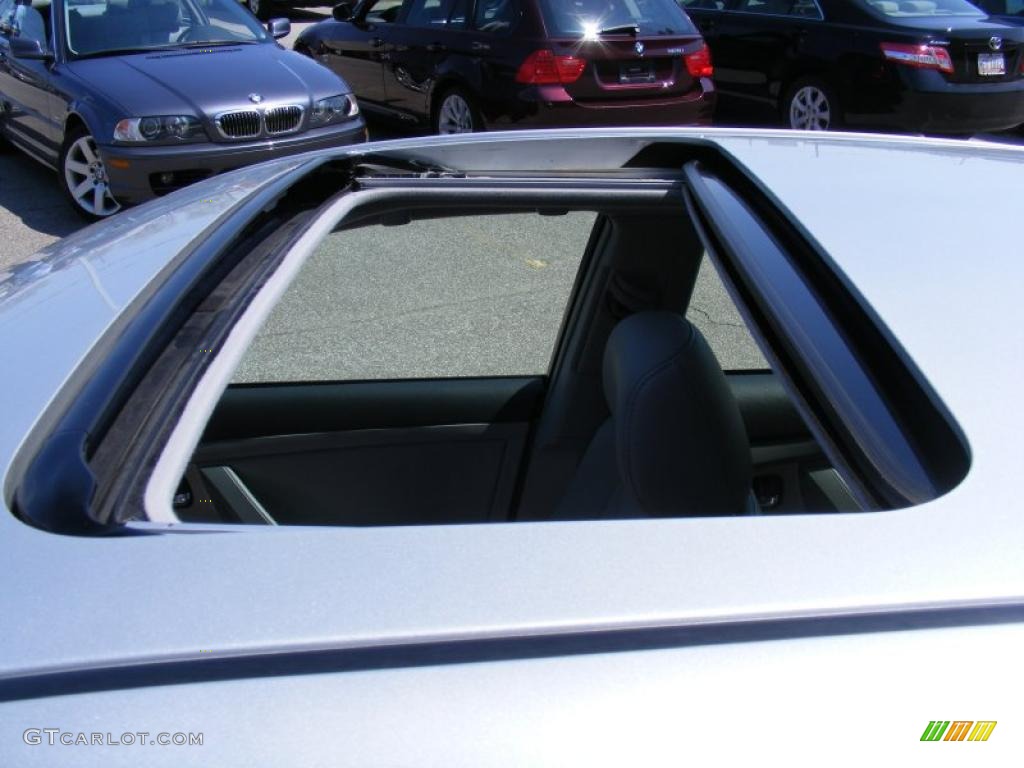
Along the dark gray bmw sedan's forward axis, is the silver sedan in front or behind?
in front

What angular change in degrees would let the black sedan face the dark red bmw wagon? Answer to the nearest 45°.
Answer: approximately 90° to its left

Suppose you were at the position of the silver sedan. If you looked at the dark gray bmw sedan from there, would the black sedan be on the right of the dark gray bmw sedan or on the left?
right

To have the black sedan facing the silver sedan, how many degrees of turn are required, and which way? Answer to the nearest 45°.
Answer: approximately 135° to its left

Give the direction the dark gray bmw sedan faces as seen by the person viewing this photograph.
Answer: facing the viewer and to the right of the viewer

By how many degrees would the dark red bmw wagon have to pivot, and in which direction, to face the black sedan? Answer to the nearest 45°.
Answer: approximately 135° to its right

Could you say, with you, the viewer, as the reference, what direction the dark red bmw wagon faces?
facing away from the viewer and to the left of the viewer

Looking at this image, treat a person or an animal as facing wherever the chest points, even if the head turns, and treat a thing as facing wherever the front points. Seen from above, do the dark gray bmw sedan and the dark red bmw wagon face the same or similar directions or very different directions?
very different directions

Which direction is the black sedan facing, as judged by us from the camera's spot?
facing away from the viewer and to the left of the viewer

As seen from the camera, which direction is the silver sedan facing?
to the viewer's left

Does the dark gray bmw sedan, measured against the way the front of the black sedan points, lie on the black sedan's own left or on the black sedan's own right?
on the black sedan's own left
